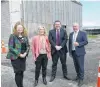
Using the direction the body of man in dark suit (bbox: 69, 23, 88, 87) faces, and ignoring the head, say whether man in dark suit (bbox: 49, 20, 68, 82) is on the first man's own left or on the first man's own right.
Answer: on the first man's own right

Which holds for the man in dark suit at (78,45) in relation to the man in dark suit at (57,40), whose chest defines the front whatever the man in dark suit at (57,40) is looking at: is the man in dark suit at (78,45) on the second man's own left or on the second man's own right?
on the second man's own left

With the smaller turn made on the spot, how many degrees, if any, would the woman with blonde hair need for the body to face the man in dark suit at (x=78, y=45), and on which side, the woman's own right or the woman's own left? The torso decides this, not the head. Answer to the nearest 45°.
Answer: approximately 90° to the woman's own left

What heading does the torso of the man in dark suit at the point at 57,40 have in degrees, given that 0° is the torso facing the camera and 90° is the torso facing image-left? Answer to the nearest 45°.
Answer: approximately 0°

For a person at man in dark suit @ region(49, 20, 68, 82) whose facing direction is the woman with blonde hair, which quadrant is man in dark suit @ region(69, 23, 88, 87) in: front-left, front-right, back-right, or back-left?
back-left

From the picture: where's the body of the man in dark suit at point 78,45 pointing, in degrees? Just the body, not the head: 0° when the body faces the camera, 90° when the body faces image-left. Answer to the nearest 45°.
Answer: approximately 45°

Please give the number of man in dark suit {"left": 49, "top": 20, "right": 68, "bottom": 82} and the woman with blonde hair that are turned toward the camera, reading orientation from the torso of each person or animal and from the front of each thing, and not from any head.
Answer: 2

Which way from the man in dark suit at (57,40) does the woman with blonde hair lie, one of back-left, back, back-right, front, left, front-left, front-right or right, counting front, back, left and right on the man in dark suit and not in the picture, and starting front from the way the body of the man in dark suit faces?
front-right
